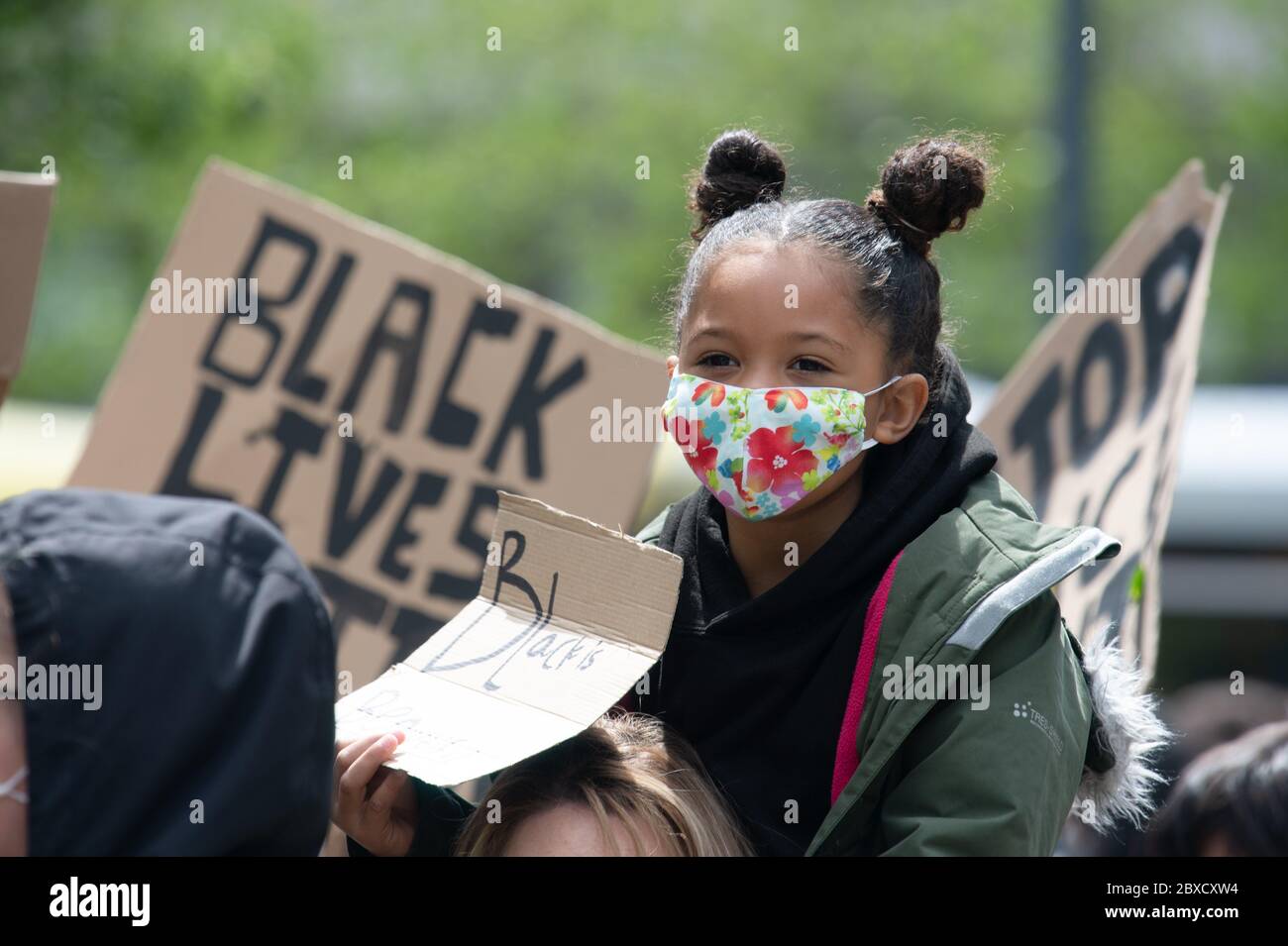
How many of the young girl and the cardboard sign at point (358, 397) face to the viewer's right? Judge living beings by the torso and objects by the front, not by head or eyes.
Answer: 0

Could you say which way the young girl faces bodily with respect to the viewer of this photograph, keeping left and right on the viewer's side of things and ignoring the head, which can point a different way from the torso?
facing the viewer and to the left of the viewer

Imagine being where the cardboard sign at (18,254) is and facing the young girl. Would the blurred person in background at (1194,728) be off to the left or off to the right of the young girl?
left

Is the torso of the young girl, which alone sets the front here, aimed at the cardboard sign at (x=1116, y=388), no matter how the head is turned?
no

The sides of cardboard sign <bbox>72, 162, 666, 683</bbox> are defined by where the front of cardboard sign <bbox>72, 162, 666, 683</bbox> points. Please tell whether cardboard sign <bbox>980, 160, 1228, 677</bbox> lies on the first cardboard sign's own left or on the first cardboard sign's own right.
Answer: on the first cardboard sign's own left

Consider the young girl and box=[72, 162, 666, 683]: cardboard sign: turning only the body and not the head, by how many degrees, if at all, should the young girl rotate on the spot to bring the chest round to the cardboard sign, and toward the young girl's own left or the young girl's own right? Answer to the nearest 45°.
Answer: approximately 90° to the young girl's own right

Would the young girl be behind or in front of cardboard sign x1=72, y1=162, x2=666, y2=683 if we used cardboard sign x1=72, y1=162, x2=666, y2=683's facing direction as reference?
in front

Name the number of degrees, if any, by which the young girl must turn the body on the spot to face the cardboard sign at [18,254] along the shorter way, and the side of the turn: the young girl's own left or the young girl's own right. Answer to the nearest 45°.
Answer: approximately 45° to the young girl's own right

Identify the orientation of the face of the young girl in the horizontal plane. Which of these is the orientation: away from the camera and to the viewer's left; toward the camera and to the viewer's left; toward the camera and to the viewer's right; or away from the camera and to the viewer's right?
toward the camera and to the viewer's left

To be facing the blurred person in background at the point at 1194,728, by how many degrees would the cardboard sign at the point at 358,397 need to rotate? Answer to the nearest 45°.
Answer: approximately 135° to its left

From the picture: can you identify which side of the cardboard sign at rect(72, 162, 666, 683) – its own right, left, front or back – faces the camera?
front
